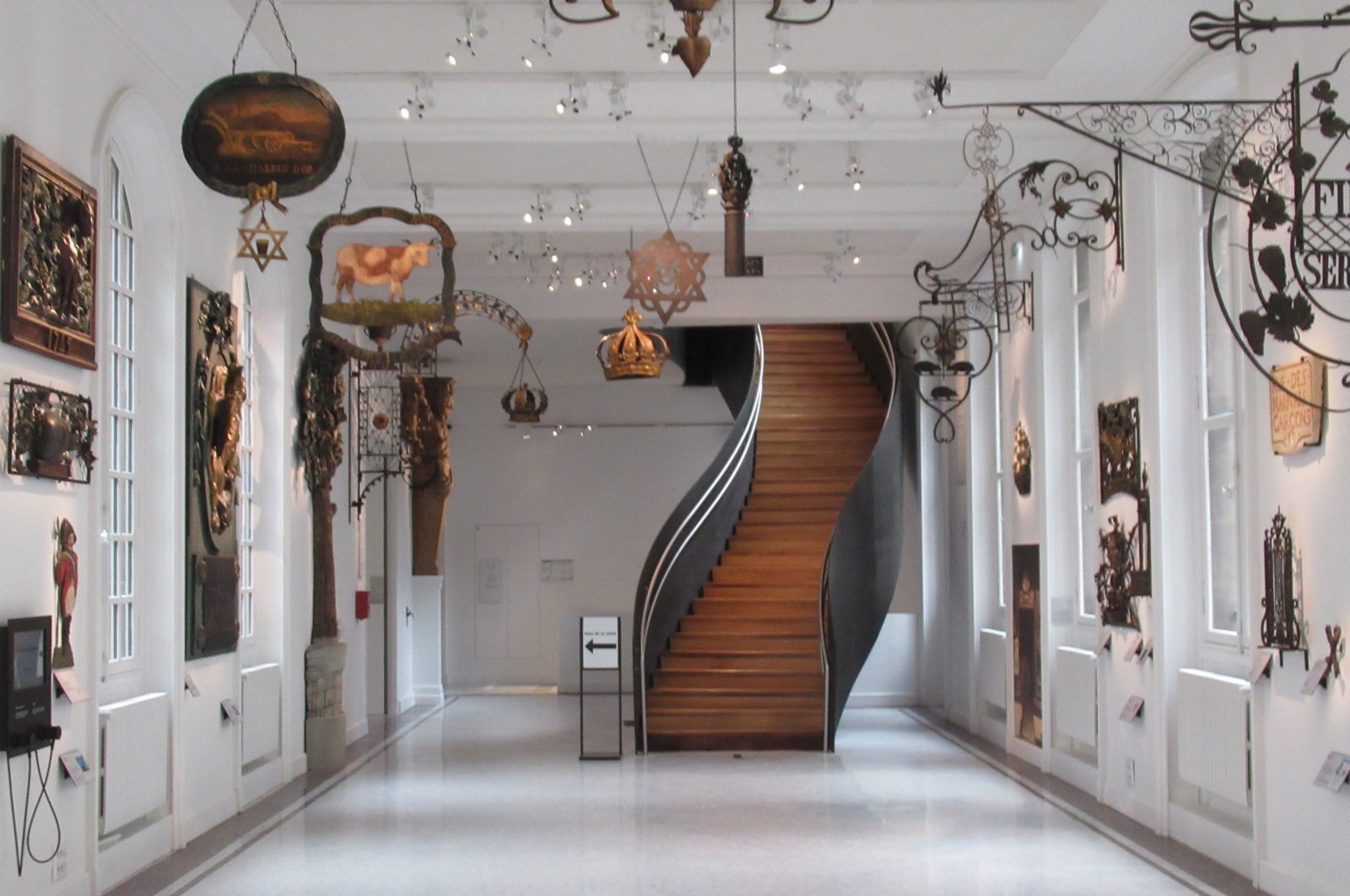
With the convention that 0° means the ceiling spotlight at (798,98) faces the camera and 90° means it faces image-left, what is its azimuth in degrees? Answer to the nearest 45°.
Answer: approximately 315°

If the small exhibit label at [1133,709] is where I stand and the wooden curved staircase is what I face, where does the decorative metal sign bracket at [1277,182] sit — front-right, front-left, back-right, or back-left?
back-left

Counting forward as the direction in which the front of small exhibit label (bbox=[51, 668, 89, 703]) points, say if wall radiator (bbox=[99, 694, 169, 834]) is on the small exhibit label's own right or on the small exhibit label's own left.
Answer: on the small exhibit label's own left

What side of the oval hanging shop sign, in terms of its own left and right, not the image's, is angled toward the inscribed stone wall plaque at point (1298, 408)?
left
